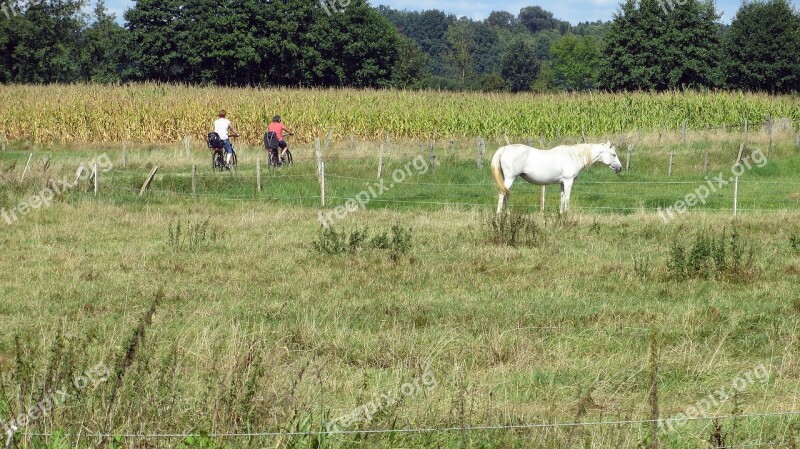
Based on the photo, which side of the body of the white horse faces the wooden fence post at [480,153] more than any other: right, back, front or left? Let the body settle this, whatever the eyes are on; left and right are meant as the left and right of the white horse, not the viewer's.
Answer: left

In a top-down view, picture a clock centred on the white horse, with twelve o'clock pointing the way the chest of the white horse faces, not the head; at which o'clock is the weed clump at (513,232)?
The weed clump is roughly at 3 o'clock from the white horse.

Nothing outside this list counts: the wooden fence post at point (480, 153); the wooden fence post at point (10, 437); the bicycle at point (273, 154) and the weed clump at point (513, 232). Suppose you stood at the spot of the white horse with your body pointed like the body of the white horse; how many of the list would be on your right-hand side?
2

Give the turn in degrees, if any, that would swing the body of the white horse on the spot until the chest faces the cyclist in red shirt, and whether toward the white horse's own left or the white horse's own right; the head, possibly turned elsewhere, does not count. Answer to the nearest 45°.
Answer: approximately 135° to the white horse's own left

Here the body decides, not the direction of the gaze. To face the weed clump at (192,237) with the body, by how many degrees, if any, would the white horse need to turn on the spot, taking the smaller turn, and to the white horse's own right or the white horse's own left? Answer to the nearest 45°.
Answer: approximately 135° to the white horse's own right

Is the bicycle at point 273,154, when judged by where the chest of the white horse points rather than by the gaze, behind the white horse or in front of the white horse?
behind

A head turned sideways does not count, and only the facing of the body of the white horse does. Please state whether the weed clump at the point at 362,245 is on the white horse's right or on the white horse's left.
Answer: on the white horse's right

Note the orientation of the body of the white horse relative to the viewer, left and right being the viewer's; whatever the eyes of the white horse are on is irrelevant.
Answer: facing to the right of the viewer

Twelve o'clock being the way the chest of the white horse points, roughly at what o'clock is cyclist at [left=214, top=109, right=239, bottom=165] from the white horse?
The cyclist is roughly at 7 o'clock from the white horse.

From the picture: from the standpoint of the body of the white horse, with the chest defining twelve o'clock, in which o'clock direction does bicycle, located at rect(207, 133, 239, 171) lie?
The bicycle is roughly at 7 o'clock from the white horse.

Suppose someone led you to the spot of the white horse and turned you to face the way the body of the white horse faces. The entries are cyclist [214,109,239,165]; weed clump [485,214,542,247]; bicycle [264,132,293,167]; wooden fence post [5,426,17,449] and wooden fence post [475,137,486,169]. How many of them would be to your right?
2

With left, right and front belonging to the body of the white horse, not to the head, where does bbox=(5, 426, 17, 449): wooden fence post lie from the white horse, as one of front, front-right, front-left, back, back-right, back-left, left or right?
right

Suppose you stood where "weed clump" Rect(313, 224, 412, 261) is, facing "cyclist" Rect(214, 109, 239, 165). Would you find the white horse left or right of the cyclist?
right
